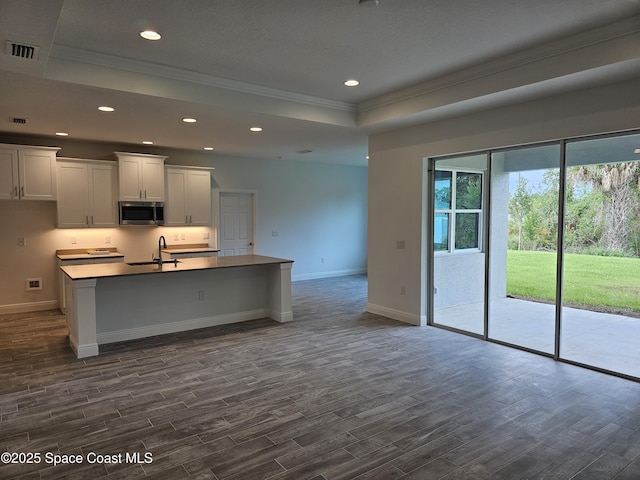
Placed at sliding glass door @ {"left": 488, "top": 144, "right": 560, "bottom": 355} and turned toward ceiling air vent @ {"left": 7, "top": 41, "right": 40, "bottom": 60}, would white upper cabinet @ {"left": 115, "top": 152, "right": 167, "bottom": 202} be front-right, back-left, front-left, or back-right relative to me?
front-right

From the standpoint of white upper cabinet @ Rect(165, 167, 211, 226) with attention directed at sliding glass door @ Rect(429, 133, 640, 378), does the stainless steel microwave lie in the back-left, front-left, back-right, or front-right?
back-right

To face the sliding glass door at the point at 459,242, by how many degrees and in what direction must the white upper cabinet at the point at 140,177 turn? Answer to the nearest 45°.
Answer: approximately 45° to its left

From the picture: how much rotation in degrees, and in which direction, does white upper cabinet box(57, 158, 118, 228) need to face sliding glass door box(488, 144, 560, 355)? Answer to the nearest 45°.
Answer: approximately 45° to its left

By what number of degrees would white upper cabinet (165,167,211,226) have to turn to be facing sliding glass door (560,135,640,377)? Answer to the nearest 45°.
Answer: approximately 45° to its left

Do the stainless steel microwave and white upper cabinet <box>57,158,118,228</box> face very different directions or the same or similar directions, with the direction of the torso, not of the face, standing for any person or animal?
same or similar directions

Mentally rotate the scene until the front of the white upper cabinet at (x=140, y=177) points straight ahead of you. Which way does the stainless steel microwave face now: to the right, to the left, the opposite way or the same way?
the same way

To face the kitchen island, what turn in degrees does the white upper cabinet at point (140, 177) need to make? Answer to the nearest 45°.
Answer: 0° — it already faces it

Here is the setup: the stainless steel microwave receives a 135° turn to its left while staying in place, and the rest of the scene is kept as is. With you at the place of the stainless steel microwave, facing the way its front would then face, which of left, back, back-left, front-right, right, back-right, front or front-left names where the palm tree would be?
right

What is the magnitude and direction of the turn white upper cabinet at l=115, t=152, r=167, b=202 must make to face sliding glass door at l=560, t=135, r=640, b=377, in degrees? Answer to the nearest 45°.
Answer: approximately 45° to its left

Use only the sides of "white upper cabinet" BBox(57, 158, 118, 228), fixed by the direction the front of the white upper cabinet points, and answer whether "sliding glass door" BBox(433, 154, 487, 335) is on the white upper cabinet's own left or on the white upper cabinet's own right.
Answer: on the white upper cabinet's own left

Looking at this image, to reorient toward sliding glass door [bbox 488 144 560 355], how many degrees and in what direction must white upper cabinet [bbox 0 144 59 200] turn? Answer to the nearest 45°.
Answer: approximately 45° to its left

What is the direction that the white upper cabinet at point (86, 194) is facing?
toward the camera

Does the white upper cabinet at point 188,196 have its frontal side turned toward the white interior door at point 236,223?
no

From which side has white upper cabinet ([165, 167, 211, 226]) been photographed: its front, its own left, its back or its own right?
front

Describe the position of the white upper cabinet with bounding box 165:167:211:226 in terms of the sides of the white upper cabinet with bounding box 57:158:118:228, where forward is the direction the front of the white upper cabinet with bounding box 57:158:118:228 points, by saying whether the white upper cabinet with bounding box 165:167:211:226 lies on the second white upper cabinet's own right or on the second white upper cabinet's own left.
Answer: on the second white upper cabinet's own left

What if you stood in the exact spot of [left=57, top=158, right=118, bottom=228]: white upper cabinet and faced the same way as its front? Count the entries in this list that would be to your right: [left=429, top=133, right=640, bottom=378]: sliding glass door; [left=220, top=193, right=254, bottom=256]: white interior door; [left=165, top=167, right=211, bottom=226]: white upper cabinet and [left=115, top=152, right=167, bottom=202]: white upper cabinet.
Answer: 0

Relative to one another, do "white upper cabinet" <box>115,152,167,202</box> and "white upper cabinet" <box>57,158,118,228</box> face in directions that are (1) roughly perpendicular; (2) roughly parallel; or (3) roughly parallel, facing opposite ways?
roughly parallel
